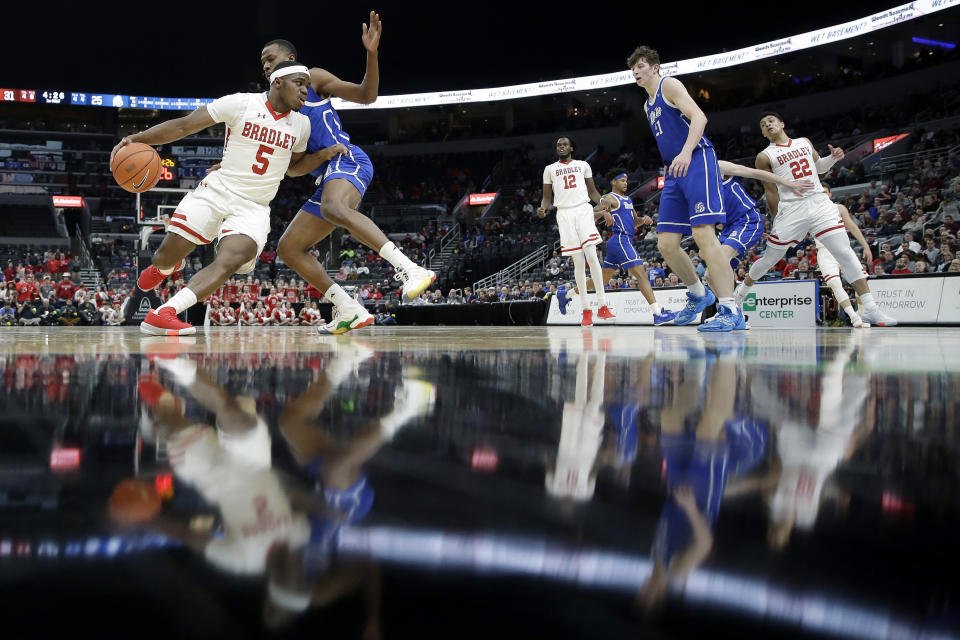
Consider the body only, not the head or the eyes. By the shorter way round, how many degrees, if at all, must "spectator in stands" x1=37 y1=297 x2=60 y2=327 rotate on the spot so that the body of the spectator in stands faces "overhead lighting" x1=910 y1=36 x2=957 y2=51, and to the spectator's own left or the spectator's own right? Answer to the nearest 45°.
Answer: approximately 90° to the spectator's own left

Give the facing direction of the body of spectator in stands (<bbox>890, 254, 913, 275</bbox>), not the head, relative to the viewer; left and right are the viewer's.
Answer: facing the viewer and to the left of the viewer

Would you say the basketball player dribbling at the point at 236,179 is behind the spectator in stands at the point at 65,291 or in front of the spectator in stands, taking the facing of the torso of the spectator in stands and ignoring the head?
in front

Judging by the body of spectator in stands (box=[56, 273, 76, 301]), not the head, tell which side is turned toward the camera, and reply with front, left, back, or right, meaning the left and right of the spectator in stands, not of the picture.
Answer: front

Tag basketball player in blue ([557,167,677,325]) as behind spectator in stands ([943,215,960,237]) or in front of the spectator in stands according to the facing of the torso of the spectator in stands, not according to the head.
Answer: in front

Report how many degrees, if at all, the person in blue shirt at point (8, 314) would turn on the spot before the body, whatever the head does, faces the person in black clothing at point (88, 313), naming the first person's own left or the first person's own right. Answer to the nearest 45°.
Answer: approximately 45° to the first person's own left

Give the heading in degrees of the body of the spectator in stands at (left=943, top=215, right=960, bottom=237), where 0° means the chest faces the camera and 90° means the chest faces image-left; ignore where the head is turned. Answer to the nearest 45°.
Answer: approximately 45°

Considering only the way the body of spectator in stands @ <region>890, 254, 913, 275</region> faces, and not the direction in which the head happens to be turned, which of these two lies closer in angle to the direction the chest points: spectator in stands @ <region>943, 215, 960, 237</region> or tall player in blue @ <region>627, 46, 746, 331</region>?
the tall player in blue

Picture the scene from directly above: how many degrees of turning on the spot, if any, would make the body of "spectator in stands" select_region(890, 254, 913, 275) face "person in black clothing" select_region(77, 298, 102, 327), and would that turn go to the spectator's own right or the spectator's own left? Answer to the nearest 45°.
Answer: approximately 45° to the spectator's own right
